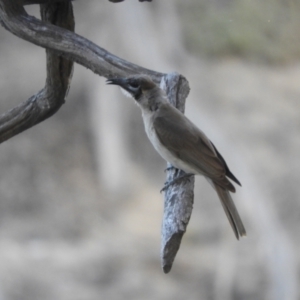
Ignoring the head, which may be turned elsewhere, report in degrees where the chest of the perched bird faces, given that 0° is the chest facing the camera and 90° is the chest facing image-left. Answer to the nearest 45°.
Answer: approximately 90°
